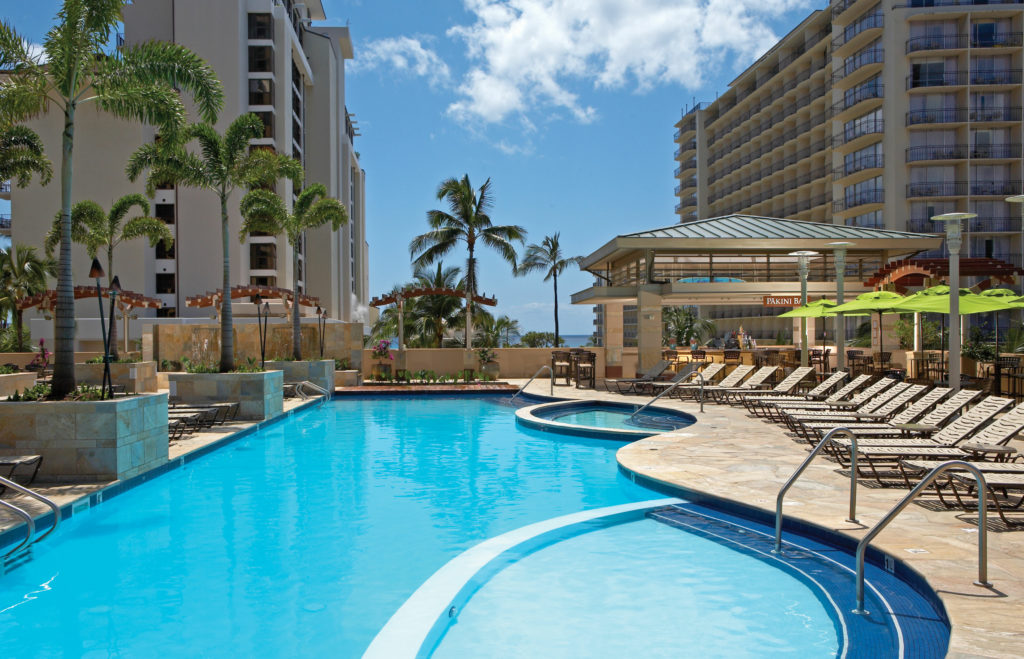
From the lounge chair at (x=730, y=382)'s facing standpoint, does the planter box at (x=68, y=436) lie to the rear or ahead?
ahead

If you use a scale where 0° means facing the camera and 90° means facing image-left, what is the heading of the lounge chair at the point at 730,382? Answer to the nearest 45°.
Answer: approximately 45°

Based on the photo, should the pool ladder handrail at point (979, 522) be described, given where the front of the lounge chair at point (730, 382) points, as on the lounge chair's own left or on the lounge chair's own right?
on the lounge chair's own left

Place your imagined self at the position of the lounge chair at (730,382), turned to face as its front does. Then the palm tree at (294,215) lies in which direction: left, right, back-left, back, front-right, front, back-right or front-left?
front-right

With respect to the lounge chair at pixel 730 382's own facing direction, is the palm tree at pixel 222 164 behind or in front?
in front

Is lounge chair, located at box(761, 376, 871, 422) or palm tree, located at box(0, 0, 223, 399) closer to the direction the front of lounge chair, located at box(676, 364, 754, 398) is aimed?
the palm tree

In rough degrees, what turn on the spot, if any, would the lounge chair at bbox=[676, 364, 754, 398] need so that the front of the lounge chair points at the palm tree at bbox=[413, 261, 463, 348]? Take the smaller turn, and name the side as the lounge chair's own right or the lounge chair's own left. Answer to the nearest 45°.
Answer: approximately 90° to the lounge chair's own right

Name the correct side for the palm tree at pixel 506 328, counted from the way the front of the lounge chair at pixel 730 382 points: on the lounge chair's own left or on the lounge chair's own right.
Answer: on the lounge chair's own right

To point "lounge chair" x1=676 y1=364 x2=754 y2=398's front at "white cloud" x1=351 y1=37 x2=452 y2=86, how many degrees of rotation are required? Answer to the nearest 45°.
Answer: approximately 90° to its right
